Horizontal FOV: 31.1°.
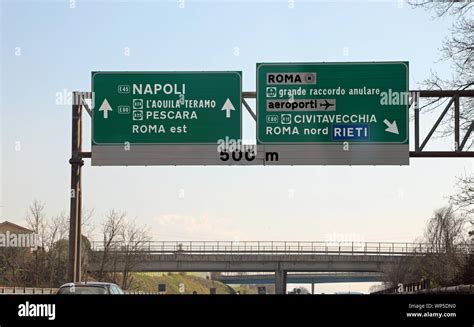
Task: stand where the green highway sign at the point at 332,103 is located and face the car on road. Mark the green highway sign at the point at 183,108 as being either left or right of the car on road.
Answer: right

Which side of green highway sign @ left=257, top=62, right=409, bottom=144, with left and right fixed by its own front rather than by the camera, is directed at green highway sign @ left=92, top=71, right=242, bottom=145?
right

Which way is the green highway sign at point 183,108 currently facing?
toward the camera

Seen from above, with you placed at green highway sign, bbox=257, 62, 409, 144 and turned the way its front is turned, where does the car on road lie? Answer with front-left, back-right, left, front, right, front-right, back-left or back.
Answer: front-right

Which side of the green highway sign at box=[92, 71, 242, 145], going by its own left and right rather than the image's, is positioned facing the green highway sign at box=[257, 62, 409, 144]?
left

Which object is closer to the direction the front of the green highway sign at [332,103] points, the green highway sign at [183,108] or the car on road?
the car on road

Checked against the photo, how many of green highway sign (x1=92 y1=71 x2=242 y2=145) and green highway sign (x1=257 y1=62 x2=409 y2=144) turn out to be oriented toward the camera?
2

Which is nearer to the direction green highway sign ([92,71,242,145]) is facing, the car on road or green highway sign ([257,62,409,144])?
the car on road

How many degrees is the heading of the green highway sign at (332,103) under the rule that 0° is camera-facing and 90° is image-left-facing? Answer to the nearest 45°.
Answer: approximately 0°
